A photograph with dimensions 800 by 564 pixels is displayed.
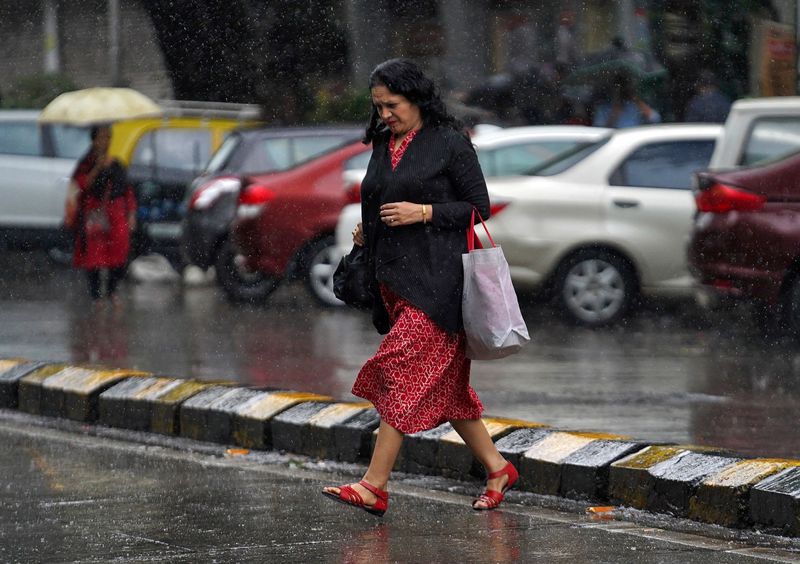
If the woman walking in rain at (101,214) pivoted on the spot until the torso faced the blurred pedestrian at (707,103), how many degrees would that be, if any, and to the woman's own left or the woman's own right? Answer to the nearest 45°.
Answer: approximately 90° to the woman's own left

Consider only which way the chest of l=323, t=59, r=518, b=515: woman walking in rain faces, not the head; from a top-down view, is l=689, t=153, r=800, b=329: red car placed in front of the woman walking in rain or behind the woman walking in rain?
behind

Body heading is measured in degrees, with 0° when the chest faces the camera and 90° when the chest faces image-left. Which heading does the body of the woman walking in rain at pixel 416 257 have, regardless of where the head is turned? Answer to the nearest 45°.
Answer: approximately 45°

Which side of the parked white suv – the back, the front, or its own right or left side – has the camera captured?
right

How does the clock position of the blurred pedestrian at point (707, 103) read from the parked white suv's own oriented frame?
The blurred pedestrian is roughly at 9 o'clock from the parked white suv.
